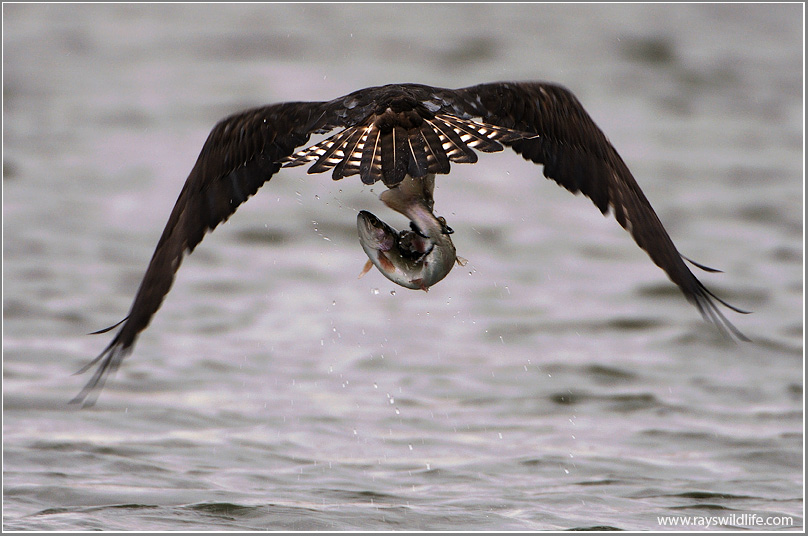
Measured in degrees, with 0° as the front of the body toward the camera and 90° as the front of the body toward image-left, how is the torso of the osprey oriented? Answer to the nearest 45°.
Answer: approximately 180°
